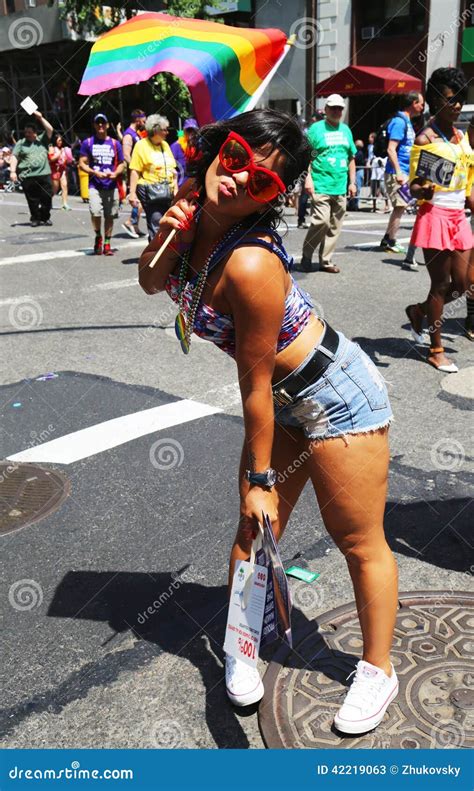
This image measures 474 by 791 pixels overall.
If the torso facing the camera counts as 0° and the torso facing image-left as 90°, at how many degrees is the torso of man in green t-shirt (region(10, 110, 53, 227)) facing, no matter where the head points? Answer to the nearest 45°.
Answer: approximately 0°

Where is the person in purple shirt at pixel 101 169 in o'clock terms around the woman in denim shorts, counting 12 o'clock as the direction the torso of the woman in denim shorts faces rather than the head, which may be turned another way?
The person in purple shirt is roughly at 4 o'clock from the woman in denim shorts.

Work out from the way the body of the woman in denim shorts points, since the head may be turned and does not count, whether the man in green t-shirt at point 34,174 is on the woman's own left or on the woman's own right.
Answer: on the woman's own right

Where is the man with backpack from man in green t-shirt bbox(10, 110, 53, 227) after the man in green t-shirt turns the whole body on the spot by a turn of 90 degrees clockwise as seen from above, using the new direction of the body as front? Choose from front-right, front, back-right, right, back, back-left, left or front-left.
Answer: back-left

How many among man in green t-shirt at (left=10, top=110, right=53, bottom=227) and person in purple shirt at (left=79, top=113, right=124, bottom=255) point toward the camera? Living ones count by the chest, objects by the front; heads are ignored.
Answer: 2

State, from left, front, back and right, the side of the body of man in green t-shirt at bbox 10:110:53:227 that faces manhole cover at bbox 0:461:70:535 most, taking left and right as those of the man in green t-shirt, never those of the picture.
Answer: front

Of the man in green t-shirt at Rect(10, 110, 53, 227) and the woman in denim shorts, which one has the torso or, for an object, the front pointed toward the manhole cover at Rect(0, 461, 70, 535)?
the man in green t-shirt

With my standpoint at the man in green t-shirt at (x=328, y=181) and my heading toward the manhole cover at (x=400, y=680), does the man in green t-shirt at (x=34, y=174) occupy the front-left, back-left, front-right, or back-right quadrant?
back-right

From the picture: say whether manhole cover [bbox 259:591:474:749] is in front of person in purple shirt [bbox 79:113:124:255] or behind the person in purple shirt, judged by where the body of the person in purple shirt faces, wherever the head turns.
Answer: in front

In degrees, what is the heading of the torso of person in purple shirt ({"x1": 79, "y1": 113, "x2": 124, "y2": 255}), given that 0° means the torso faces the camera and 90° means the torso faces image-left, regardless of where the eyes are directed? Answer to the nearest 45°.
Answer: approximately 0°
